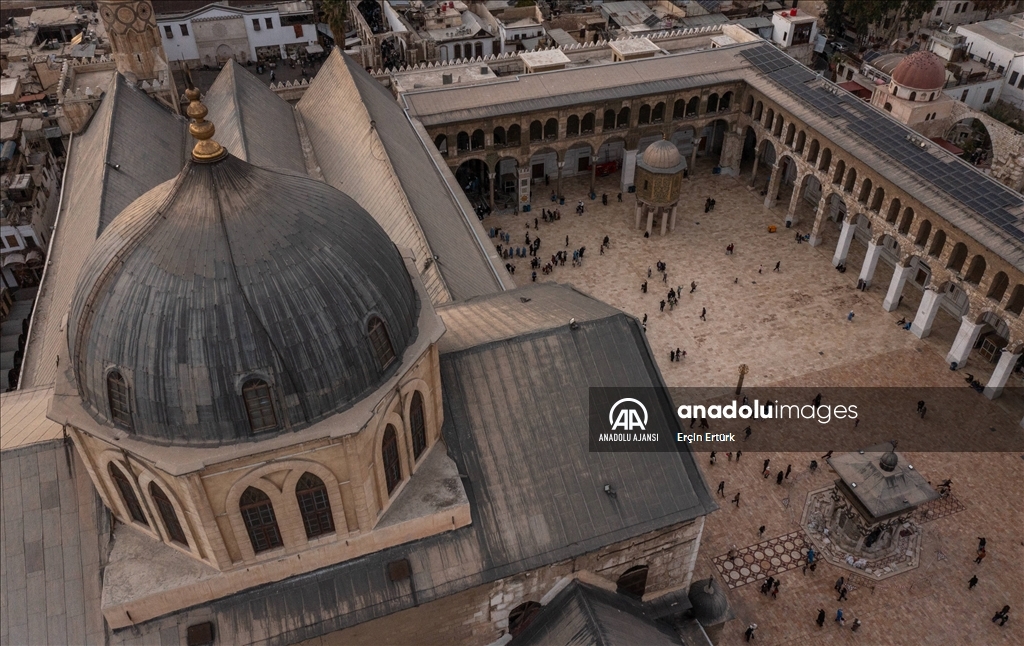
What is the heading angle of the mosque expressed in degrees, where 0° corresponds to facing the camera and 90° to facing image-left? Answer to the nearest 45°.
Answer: approximately 270°
